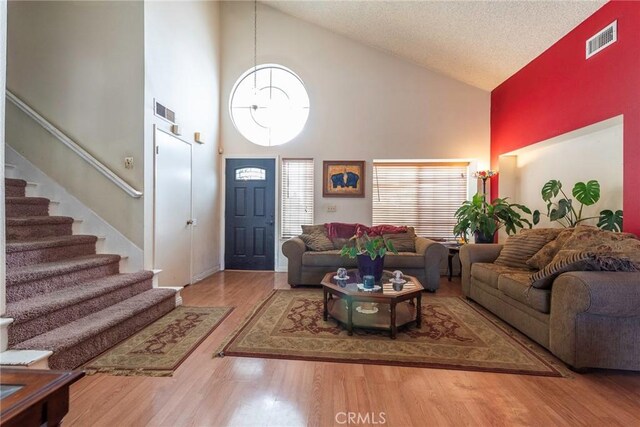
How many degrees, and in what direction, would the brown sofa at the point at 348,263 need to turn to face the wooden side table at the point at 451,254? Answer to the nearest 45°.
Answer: approximately 135° to its left

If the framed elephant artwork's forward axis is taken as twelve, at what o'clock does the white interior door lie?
The white interior door is roughly at 2 o'clock from the framed elephant artwork.

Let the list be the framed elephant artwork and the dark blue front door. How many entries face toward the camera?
2

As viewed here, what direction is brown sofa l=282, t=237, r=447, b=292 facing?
toward the camera

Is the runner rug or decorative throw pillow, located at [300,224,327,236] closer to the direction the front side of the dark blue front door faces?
the runner rug

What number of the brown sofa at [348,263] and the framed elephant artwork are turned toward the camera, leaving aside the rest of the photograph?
2

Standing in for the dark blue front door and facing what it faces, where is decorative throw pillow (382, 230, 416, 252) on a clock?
The decorative throw pillow is roughly at 10 o'clock from the dark blue front door.

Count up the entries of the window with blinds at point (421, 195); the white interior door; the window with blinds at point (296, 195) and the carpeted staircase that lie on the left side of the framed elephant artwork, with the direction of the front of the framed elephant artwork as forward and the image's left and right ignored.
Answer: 1

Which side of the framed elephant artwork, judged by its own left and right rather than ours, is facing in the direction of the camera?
front

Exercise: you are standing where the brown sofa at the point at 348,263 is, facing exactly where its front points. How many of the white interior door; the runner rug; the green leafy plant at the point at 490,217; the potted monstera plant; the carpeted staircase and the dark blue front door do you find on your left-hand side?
2

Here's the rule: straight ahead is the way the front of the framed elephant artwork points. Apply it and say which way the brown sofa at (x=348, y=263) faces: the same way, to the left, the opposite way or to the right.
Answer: the same way

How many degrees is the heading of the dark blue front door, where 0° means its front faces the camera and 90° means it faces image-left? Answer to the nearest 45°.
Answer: approximately 0°

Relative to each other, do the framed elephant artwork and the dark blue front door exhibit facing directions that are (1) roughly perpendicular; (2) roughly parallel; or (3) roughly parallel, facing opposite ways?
roughly parallel

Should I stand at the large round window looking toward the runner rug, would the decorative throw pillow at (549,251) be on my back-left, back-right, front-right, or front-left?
front-left

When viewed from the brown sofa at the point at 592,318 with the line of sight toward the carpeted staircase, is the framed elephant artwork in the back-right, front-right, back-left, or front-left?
front-right
